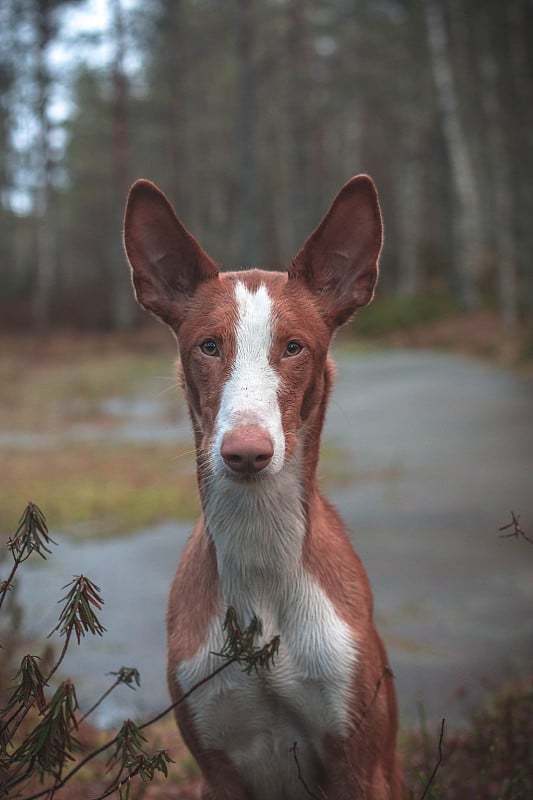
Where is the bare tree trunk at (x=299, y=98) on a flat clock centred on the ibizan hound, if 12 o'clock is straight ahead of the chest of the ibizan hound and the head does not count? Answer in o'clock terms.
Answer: The bare tree trunk is roughly at 6 o'clock from the ibizan hound.

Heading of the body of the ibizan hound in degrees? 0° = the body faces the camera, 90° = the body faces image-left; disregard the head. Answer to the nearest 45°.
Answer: approximately 0°

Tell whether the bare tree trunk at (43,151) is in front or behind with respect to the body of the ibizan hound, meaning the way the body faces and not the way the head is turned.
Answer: behind

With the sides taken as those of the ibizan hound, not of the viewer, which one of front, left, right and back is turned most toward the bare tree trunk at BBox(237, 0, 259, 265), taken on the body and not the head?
back

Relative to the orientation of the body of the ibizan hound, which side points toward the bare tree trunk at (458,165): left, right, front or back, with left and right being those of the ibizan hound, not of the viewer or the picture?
back

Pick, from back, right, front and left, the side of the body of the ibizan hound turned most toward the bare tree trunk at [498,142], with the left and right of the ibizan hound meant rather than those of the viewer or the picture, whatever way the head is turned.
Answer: back

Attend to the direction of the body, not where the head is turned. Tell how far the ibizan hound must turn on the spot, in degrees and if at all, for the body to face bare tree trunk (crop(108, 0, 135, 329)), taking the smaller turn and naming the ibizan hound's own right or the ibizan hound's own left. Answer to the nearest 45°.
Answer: approximately 180°

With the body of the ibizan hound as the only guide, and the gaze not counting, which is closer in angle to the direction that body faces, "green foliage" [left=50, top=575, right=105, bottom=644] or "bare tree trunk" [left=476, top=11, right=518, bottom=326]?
the green foliage
